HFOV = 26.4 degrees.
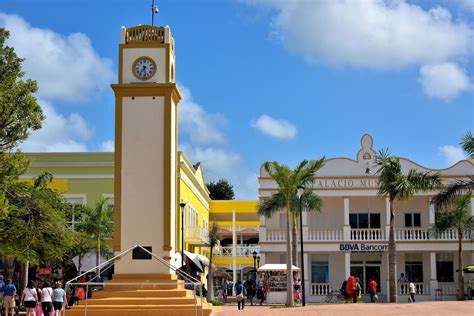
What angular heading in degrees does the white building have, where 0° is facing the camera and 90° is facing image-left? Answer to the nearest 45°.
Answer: approximately 0°

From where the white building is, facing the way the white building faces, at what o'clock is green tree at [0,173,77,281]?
The green tree is roughly at 1 o'clock from the white building.

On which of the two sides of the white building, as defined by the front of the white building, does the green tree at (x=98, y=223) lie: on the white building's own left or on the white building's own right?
on the white building's own right
